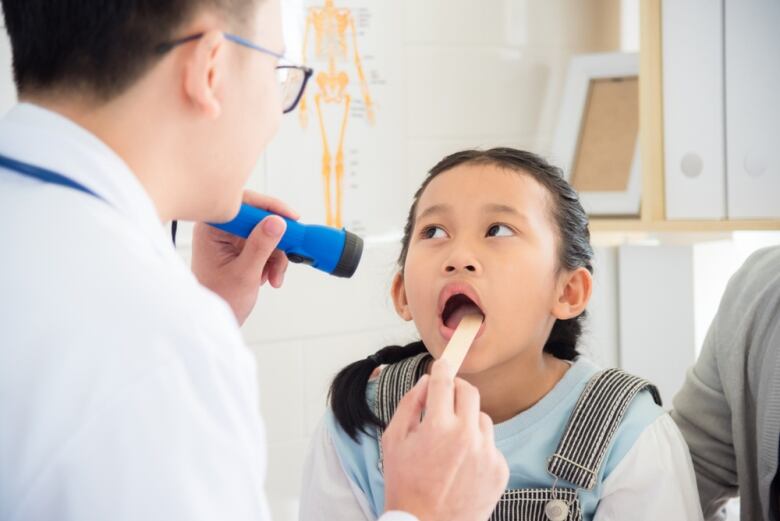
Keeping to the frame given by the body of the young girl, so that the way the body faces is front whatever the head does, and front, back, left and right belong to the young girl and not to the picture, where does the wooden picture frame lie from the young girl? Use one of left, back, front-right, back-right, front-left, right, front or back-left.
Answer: back

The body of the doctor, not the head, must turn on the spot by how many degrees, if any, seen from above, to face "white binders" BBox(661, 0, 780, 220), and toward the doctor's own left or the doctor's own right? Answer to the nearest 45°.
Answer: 0° — they already face it

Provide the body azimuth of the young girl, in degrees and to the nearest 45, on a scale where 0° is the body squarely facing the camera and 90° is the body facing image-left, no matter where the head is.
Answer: approximately 0°

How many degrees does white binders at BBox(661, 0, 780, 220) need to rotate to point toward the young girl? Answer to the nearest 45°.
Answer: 0° — it already faces them

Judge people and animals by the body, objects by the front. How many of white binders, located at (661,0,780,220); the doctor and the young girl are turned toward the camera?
2

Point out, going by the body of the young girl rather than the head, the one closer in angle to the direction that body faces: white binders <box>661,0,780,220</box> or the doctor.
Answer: the doctor

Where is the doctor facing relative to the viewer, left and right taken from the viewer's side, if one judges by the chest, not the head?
facing away from the viewer and to the right of the viewer

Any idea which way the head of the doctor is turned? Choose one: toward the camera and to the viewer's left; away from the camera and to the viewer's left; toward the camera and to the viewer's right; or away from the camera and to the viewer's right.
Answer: away from the camera and to the viewer's right

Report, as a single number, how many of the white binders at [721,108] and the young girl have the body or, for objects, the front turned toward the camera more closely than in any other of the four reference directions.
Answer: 2

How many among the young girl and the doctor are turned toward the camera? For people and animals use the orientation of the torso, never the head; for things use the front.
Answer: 1
